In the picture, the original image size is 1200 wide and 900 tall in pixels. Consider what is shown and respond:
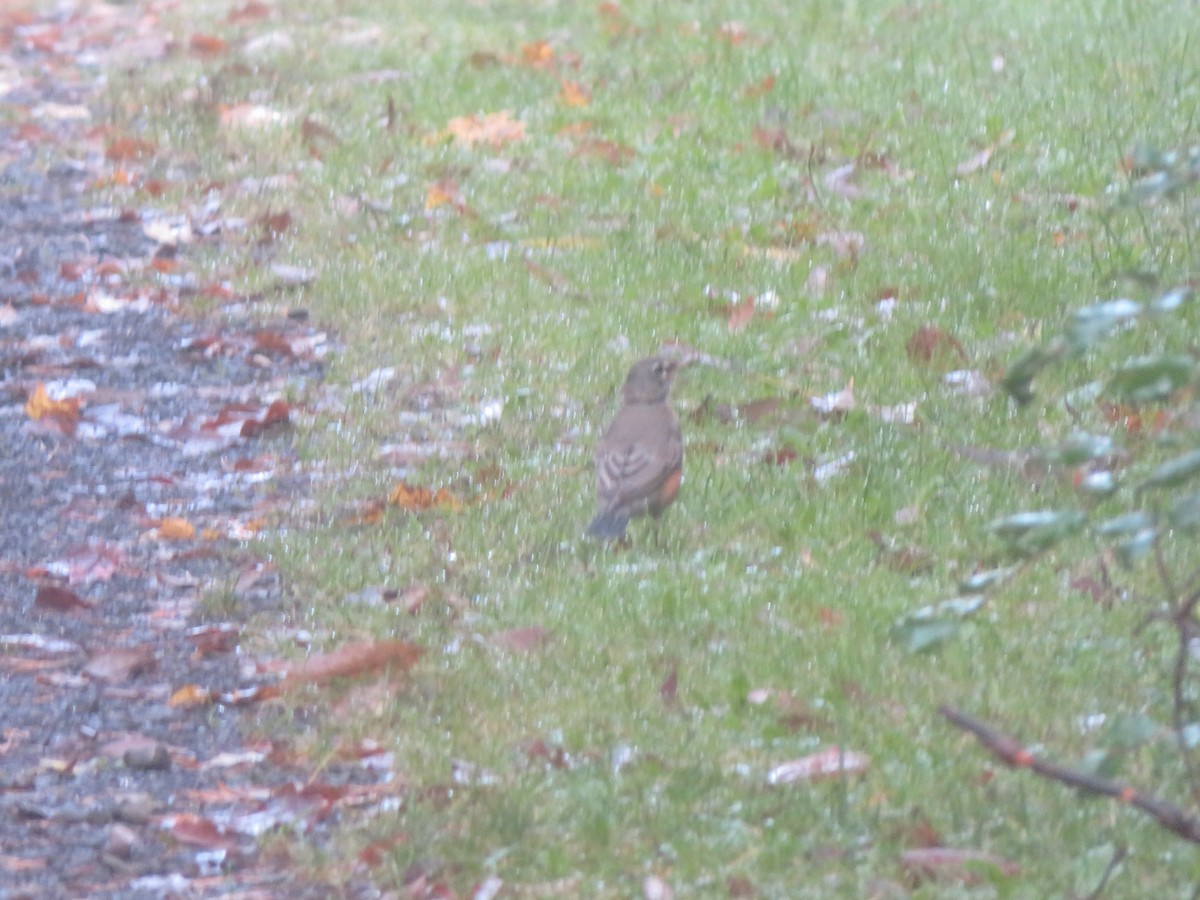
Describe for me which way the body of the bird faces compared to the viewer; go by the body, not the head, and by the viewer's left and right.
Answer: facing away from the viewer and to the right of the viewer

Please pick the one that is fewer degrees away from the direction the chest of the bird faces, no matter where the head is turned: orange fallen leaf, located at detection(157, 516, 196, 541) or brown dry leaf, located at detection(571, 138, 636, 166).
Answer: the brown dry leaf

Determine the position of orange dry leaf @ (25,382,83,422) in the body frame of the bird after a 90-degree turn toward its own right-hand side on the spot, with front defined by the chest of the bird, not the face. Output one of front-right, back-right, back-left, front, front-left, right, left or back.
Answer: back

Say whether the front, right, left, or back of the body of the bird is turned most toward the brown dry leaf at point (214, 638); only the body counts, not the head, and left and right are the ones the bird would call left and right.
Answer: back

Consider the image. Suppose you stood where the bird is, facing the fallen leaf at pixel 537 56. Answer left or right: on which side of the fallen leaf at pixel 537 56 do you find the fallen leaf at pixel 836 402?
right

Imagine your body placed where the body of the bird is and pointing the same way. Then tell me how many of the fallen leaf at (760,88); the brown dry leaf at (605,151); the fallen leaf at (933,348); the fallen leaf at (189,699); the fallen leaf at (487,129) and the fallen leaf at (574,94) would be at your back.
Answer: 1

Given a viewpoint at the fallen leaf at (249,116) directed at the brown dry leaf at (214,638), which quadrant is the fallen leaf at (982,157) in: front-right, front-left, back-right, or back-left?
front-left

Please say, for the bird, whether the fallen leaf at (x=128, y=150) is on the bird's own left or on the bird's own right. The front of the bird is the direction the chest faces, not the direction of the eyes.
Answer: on the bird's own left

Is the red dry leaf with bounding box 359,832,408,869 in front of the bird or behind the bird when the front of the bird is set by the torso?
behind

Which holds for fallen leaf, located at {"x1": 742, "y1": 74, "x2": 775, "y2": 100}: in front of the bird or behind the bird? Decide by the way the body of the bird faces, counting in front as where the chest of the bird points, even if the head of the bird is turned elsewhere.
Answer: in front

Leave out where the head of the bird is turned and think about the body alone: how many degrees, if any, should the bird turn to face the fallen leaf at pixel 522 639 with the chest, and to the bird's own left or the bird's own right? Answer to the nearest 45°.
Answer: approximately 135° to the bird's own right

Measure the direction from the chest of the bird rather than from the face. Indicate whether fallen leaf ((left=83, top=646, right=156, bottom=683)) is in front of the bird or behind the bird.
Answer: behind

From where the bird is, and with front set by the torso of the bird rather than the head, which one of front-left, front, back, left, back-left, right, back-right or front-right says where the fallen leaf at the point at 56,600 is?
back-left

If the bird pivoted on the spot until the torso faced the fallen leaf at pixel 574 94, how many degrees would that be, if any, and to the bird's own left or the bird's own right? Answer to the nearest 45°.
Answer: approximately 45° to the bird's own left

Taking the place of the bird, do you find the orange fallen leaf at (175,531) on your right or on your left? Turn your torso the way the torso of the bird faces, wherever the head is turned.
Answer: on your left

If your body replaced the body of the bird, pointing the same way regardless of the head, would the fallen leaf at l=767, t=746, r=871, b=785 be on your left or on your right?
on your right

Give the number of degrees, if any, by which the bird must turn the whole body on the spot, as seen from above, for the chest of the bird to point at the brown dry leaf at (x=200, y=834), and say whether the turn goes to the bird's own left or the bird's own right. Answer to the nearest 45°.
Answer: approximately 180°

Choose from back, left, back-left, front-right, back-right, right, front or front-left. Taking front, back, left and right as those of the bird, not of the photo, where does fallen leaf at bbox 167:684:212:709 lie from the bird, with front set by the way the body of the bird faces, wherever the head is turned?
back

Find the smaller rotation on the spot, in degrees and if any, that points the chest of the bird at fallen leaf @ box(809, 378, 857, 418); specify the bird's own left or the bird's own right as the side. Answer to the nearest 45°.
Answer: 0° — it already faces it
